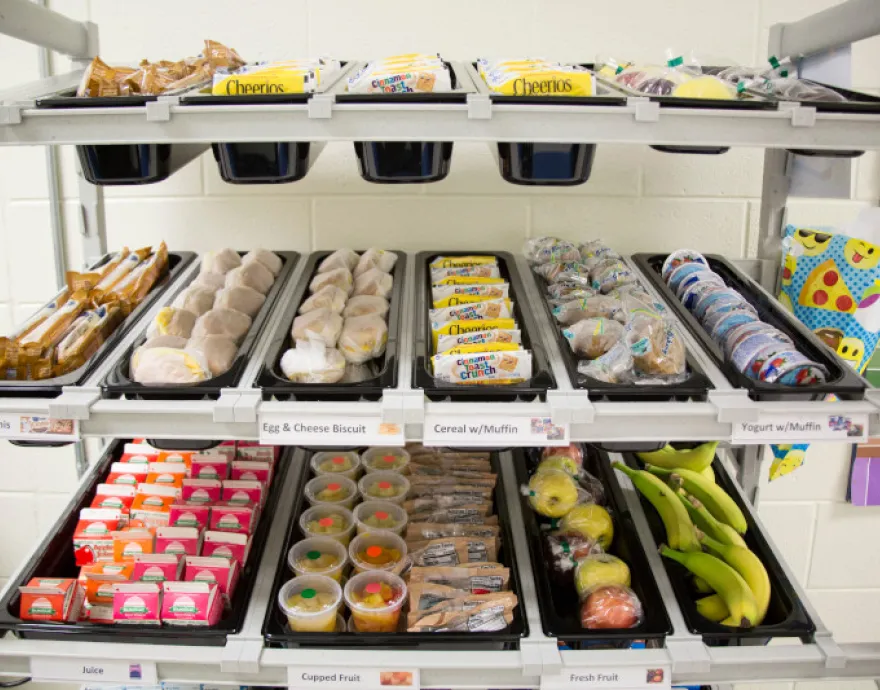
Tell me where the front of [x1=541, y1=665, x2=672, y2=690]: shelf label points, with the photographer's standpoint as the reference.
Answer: facing the viewer

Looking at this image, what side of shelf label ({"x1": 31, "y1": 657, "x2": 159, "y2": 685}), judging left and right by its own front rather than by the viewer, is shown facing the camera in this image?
front

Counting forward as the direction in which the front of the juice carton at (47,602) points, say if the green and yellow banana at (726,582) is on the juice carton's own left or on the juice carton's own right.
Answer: on the juice carton's own left

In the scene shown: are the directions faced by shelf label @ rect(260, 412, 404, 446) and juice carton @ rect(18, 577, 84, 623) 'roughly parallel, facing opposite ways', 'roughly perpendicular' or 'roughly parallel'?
roughly parallel

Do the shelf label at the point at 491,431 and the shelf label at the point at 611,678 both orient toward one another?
no

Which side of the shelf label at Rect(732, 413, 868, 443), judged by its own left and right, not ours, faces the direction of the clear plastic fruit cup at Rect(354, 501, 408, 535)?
right

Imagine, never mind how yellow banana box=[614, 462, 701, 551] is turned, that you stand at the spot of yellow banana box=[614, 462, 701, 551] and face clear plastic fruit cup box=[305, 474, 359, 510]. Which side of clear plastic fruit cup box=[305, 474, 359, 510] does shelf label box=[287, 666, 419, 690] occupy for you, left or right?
left

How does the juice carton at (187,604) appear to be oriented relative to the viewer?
toward the camera

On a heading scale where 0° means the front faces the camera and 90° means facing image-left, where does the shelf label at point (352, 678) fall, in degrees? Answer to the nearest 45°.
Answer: approximately 0°

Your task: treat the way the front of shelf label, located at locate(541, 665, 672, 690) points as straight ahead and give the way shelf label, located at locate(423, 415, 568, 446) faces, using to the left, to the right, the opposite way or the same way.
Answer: the same way

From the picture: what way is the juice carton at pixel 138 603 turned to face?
toward the camera

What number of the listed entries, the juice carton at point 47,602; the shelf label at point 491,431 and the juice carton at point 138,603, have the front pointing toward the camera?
3
